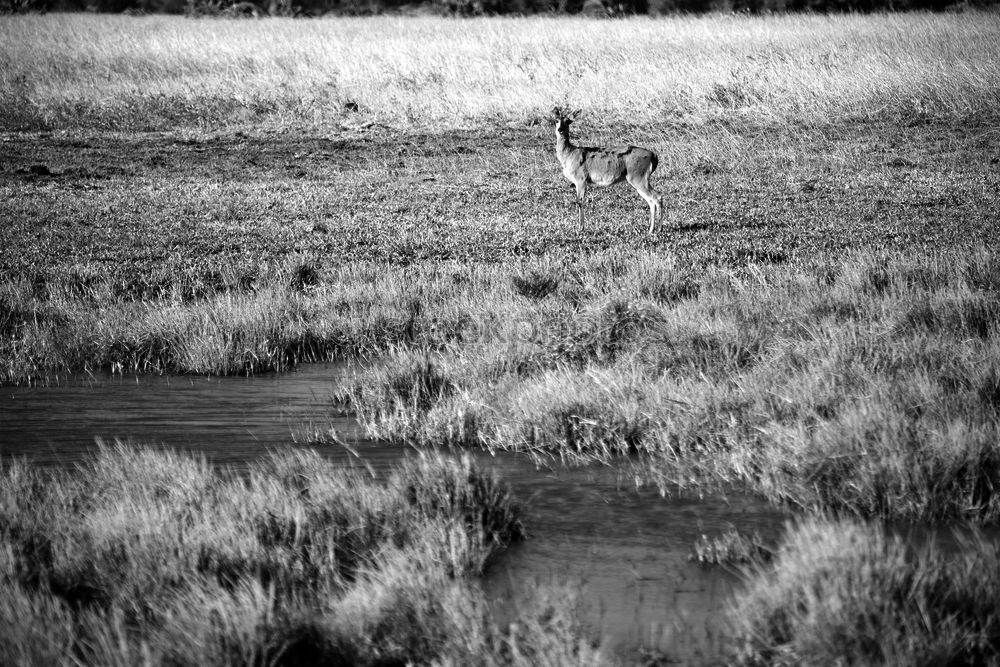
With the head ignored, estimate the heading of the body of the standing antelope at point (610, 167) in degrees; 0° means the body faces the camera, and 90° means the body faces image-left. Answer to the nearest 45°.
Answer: approximately 90°

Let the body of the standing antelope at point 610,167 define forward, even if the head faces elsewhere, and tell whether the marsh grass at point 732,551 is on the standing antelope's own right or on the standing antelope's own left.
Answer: on the standing antelope's own left
